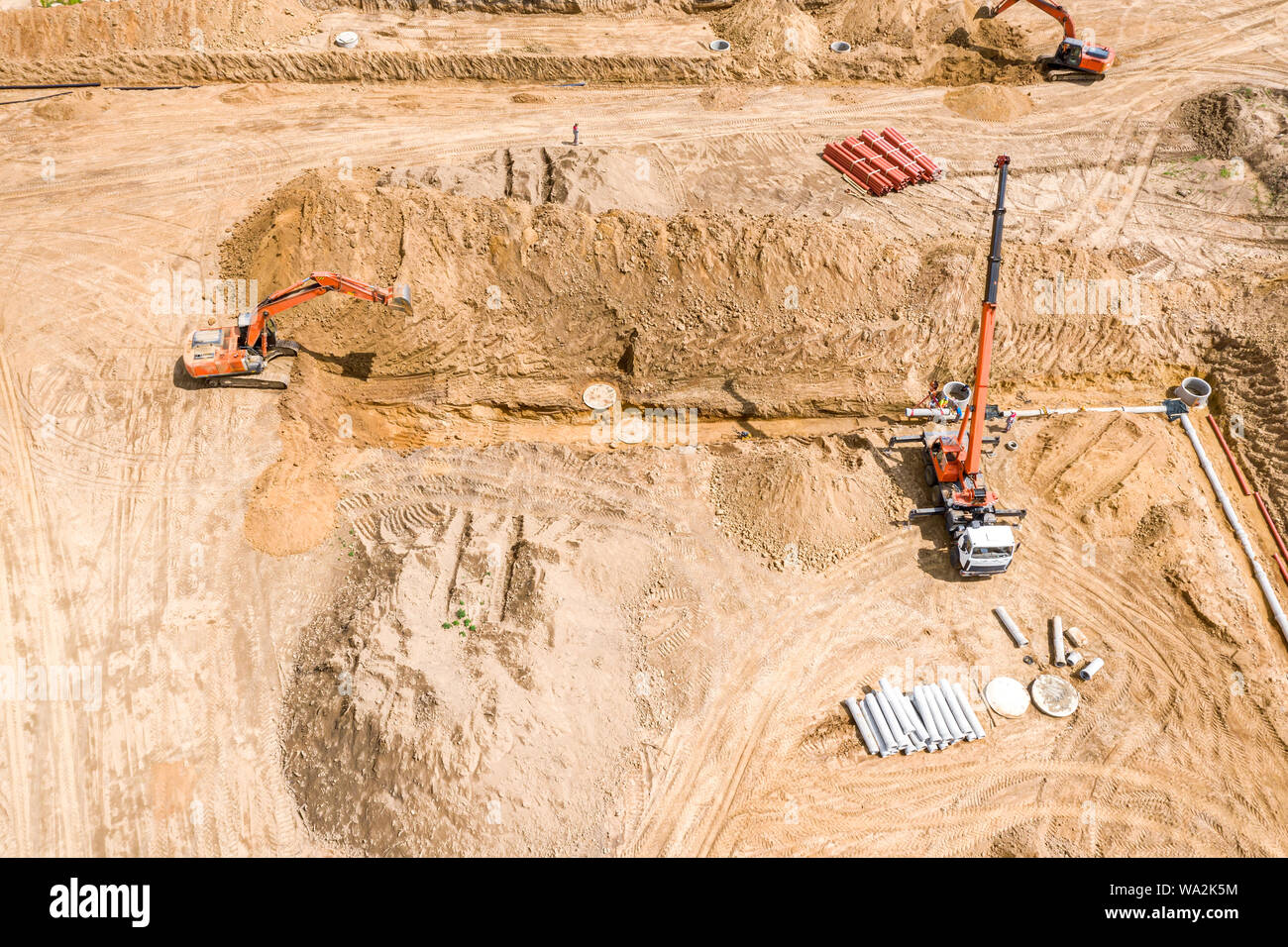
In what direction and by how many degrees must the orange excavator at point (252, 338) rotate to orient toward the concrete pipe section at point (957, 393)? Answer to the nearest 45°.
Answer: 0° — it already faces it

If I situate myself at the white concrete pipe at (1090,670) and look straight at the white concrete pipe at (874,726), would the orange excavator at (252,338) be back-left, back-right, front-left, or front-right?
front-right

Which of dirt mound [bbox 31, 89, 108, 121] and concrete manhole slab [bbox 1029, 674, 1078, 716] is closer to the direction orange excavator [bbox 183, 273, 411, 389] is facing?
the concrete manhole slab

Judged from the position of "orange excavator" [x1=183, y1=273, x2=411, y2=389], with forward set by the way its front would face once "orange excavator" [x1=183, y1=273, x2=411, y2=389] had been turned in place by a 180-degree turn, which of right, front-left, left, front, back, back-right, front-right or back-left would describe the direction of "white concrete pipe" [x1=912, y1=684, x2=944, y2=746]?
back-left

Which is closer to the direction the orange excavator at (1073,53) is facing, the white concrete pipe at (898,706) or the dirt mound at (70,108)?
the dirt mound

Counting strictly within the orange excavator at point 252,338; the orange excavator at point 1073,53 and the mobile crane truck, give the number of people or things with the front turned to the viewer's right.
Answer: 1

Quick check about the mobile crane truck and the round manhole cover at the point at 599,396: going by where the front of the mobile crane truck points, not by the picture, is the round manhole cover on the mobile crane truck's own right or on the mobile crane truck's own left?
on the mobile crane truck's own right

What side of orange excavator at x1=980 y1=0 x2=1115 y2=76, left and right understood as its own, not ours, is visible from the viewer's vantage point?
left

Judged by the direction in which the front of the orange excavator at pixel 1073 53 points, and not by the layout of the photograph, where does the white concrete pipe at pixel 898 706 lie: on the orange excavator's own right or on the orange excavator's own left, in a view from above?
on the orange excavator's own left

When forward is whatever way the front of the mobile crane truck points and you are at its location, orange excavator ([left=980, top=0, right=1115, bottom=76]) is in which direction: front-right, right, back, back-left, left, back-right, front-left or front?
back

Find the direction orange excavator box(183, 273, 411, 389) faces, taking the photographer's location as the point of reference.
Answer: facing to the right of the viewer

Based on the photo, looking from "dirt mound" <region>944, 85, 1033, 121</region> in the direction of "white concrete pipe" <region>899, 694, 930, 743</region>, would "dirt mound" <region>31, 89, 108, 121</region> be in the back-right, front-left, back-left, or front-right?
front-right

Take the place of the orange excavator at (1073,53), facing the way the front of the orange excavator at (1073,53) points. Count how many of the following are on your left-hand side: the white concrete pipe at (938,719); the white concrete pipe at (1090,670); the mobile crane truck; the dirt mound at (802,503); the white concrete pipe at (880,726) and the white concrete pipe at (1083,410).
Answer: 6

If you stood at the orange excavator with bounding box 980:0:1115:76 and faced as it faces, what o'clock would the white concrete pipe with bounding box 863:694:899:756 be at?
The white concrete pipe is roughly at 9 o'clock from the orange excavator.

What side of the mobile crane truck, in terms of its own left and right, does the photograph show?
front

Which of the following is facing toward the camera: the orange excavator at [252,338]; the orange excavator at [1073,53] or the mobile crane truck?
the mobile crane truck
